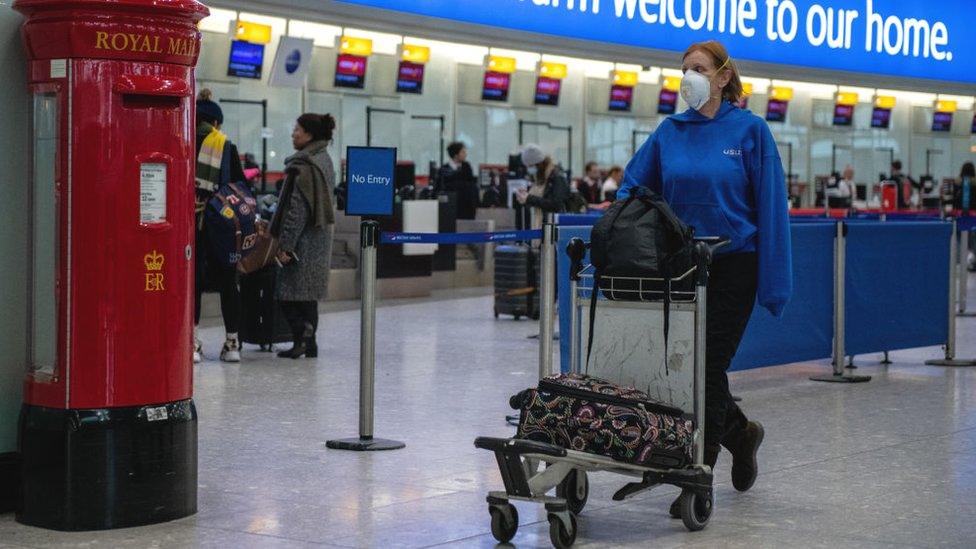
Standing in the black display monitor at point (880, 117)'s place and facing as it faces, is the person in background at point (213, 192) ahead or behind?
ahead

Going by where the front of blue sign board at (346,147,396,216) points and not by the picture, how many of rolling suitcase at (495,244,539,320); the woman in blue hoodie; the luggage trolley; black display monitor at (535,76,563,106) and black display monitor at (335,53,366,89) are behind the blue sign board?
3

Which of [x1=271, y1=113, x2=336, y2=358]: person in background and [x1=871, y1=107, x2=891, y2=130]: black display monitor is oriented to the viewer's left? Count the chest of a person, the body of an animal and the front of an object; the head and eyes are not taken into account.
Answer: the person in background

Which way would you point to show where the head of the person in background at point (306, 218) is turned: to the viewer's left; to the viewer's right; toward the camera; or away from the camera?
to the viewer's left

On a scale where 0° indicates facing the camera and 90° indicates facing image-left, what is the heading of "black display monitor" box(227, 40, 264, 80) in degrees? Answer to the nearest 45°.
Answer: approximately 0°

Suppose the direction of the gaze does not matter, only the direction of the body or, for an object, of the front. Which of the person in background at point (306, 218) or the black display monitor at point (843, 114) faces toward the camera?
the black display monitor

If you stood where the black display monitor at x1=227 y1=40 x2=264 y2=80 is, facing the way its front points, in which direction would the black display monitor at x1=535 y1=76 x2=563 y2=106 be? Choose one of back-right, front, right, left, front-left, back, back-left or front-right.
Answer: back-left

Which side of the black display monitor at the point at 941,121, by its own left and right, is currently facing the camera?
front

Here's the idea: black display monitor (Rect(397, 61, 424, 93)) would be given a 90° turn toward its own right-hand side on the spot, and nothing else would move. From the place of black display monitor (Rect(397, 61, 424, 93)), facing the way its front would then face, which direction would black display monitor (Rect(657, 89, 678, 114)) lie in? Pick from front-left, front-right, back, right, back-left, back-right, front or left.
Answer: back-right

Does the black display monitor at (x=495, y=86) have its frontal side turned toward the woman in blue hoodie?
yes

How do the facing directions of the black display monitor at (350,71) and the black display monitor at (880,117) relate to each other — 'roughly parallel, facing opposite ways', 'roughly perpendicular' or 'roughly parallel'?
roughly parallel

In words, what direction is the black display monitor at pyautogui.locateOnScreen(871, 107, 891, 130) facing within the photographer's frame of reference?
facing the viewer

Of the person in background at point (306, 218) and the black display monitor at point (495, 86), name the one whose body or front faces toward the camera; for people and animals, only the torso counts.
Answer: the black display monitor

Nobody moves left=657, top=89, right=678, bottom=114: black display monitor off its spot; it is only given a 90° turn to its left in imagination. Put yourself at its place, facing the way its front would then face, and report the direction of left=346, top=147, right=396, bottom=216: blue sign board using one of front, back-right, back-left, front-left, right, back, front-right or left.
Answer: right

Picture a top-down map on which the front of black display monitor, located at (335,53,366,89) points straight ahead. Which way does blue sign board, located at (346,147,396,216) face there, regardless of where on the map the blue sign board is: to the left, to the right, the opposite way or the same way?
the same way

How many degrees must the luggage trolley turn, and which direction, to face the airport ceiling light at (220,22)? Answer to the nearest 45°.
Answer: approximately 135° to its right

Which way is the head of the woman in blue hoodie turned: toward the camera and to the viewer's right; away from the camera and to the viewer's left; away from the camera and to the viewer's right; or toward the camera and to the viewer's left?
toward the camera and to the viewer's left

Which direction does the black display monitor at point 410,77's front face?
toward the camera

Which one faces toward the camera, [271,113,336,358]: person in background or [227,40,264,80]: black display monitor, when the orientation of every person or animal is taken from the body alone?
the black display monitor
